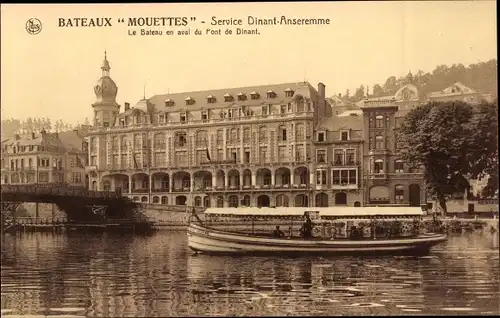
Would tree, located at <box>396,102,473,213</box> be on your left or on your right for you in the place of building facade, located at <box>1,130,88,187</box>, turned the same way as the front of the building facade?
on your left

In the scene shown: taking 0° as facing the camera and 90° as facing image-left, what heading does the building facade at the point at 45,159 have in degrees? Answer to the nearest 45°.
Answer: approximately 45°

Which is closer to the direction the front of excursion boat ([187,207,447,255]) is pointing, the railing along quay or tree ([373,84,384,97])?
the railing along quay

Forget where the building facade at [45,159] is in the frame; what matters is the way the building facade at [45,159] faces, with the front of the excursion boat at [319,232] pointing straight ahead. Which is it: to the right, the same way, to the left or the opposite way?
to the left

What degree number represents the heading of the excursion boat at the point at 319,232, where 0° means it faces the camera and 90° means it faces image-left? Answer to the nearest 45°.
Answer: approximately 90°
